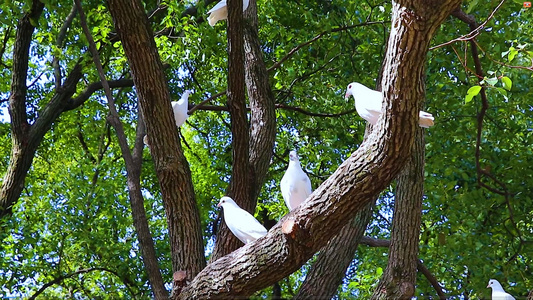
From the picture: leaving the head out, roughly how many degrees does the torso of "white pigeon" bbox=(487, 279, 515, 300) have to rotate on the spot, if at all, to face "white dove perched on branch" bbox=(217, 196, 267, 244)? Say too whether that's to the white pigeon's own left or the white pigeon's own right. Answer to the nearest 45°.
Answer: approximately 45° to the white pigeon's own left

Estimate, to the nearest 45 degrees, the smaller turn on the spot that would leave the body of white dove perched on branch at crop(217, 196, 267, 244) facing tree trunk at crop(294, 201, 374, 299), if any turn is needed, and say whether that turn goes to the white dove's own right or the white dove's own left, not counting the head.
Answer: approximately 135° to the white dove's own right

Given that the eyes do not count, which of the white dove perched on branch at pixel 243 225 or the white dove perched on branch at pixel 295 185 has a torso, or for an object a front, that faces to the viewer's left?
the white dove perched on branch at pixel 243 225

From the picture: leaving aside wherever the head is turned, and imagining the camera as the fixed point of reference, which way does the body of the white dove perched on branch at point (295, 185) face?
toward the camera

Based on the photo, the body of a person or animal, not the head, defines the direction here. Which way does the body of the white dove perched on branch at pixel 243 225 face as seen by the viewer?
to the viewer's left

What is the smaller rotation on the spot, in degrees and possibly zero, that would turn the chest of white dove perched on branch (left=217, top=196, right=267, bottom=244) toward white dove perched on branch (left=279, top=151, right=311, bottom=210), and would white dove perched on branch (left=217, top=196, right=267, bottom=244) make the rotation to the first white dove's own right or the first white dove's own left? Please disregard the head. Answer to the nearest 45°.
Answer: approximately 135° to the first white dove's own right

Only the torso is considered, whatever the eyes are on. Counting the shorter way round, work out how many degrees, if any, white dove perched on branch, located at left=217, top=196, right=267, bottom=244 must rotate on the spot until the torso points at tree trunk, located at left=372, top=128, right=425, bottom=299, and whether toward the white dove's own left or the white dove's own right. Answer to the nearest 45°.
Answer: approximately 180°

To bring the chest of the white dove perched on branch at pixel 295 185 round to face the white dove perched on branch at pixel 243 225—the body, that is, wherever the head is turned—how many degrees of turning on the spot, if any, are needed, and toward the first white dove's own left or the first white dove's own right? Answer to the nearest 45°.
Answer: approximately 45° to the first white dove's own right

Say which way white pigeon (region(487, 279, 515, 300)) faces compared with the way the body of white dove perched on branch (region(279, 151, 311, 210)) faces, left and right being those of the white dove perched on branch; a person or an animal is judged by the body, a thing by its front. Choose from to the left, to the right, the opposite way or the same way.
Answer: to the right

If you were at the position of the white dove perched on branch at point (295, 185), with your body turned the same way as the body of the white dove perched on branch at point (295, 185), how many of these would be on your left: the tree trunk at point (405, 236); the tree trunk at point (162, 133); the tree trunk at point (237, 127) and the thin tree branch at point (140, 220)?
1

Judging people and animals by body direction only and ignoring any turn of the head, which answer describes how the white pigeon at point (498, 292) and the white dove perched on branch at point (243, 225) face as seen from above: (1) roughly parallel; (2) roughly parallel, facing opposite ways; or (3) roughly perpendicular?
roughly parallel

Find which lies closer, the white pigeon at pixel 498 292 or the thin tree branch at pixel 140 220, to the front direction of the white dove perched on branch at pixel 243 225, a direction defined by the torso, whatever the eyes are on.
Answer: the thin tree branch

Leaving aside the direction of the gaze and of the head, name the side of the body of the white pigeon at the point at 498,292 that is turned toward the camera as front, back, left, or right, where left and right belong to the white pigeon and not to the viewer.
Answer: left

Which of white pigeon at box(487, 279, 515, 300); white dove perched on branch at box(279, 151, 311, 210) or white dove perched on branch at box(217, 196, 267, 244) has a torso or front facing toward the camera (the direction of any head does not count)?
white dove perched on branch at box(279, 151, 311, 210)
